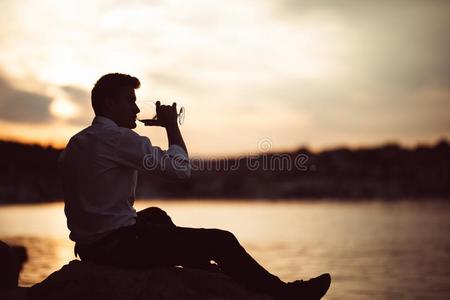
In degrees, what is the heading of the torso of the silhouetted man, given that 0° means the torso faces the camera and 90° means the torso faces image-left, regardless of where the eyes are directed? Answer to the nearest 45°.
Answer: approximately 270°

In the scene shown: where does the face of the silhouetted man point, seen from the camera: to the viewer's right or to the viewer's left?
to the viewer's right
